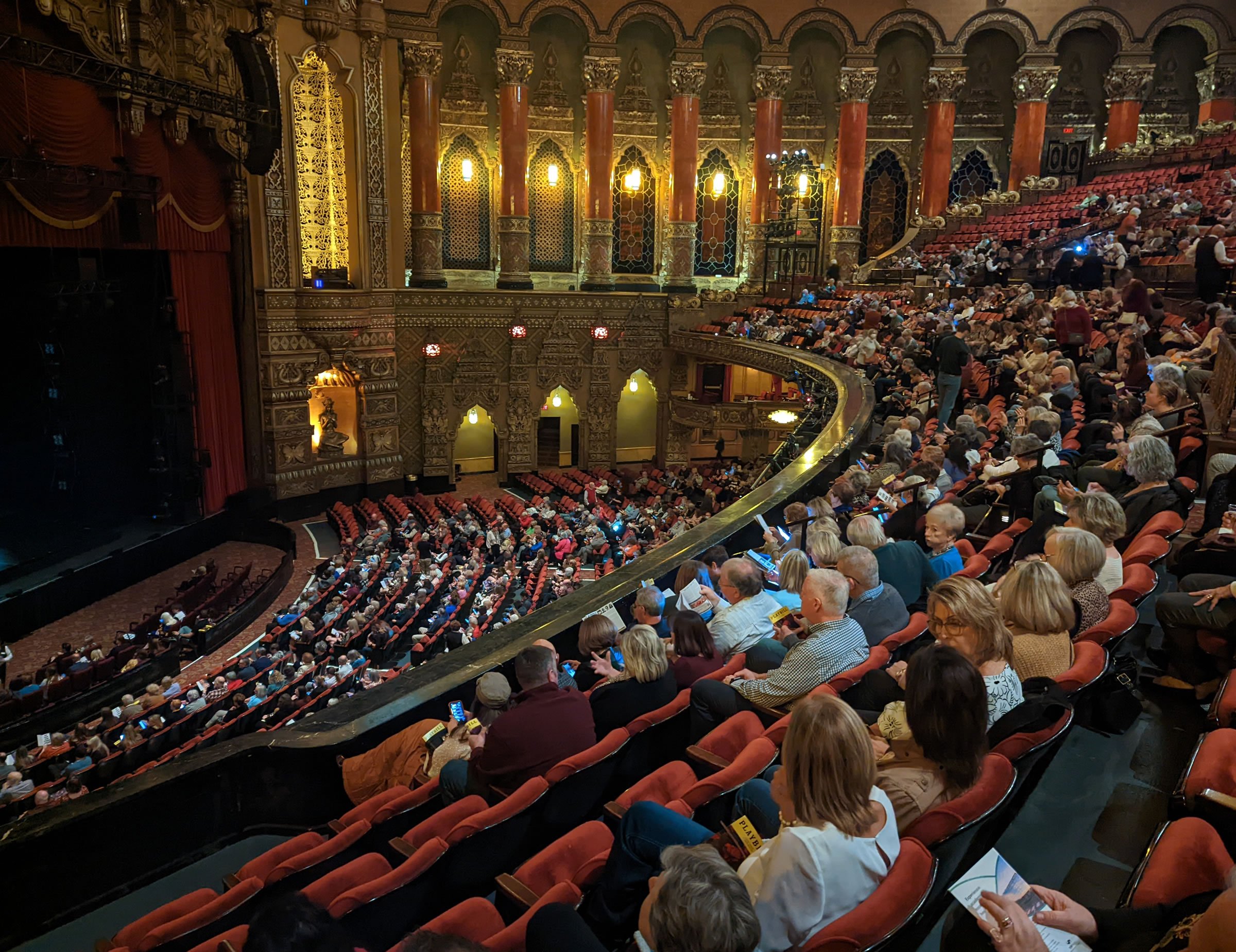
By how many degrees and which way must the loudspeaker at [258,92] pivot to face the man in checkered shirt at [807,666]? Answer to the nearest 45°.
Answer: approximately 45° to its right

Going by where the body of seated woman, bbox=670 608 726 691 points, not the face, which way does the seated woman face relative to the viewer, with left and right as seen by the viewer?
facing away from the viewer and to the left of the viewer

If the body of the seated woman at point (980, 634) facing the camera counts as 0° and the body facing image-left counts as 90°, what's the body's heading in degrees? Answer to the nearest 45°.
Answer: approximately 90°

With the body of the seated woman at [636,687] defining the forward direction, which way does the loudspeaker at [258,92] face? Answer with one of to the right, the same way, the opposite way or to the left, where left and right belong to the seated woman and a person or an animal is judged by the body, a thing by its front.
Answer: the opposite way

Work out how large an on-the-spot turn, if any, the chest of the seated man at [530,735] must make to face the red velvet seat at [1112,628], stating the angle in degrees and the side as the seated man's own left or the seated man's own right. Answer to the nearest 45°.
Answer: approximately 135° to the seated man's own right

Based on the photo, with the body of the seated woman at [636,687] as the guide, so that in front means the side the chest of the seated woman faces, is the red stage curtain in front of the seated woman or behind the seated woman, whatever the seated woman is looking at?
in front

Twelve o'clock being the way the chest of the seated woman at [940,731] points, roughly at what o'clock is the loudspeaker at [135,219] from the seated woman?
The loudspeaker is roughly at 12 o'clock from the seated woman.

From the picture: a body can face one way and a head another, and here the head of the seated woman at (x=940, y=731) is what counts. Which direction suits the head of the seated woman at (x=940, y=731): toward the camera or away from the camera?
away from the camera

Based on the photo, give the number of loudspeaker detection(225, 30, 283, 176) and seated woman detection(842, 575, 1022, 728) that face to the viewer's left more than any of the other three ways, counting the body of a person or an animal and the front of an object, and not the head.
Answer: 1

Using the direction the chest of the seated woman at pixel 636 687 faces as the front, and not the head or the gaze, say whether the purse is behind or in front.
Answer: behind

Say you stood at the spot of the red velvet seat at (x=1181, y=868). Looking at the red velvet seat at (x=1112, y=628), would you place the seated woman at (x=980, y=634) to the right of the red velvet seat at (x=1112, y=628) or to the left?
left

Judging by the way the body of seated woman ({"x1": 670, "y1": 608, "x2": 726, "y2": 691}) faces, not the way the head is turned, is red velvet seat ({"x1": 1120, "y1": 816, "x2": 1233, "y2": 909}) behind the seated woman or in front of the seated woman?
behind

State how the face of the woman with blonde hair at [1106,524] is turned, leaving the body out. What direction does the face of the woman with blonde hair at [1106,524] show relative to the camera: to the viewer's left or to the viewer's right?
to the viewer's left

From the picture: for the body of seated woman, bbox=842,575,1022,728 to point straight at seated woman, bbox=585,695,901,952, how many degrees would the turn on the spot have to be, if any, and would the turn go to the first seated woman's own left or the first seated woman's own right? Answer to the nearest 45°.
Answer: approximately 90° to the first seated woman's own left
